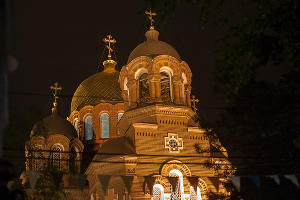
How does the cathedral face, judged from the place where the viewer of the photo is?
facing the viewer and to the right of the viewer
